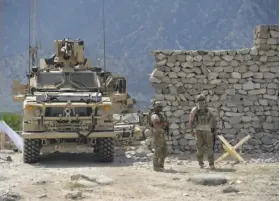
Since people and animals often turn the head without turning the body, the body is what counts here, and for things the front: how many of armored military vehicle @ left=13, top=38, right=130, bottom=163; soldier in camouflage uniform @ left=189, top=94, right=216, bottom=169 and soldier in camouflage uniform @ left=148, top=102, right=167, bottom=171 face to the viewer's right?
1

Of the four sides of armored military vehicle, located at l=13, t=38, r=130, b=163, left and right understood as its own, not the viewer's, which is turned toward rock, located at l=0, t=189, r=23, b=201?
front

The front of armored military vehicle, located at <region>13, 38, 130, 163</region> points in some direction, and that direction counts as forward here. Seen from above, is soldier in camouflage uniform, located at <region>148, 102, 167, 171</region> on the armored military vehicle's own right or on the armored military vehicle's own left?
on the armored military vehicle's own left

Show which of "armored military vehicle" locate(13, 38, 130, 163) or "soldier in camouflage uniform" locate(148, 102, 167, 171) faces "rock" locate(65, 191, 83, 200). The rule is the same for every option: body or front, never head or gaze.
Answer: the armored military vehicle

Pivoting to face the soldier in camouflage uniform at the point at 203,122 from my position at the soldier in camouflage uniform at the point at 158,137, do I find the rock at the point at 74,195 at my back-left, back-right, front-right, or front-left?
back-right

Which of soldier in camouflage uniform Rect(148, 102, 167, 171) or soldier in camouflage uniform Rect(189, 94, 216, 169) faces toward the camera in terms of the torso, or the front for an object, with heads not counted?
soldier in camouflage uniform Rect(189, 94, 216, 169)

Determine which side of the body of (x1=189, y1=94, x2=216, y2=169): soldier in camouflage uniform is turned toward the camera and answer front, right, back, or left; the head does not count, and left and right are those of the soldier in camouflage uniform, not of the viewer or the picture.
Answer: front

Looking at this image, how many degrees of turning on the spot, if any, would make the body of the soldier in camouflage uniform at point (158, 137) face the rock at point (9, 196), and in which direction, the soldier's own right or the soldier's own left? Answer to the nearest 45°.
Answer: approximately 135° to the soldier's own right

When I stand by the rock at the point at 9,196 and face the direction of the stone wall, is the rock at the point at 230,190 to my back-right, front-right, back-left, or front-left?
front-right

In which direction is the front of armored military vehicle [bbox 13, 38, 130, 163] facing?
toward the camera

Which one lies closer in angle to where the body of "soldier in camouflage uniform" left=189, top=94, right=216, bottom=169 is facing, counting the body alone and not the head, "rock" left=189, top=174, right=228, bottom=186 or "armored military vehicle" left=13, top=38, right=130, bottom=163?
the rock

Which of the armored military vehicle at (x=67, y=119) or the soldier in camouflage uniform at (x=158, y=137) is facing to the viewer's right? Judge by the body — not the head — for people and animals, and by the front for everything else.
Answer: the soldier in camouflage uniform

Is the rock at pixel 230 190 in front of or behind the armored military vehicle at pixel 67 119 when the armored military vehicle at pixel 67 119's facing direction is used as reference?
in front

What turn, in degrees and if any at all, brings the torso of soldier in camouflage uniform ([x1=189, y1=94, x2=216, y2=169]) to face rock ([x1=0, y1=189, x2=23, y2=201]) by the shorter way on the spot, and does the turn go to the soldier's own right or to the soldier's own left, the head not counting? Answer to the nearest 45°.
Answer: approximately 45° to the soldier's own right

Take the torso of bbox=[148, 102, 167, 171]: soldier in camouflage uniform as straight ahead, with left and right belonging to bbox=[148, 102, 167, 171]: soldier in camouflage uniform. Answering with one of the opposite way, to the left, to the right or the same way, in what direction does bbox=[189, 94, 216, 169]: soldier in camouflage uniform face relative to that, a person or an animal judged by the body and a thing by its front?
to the right
